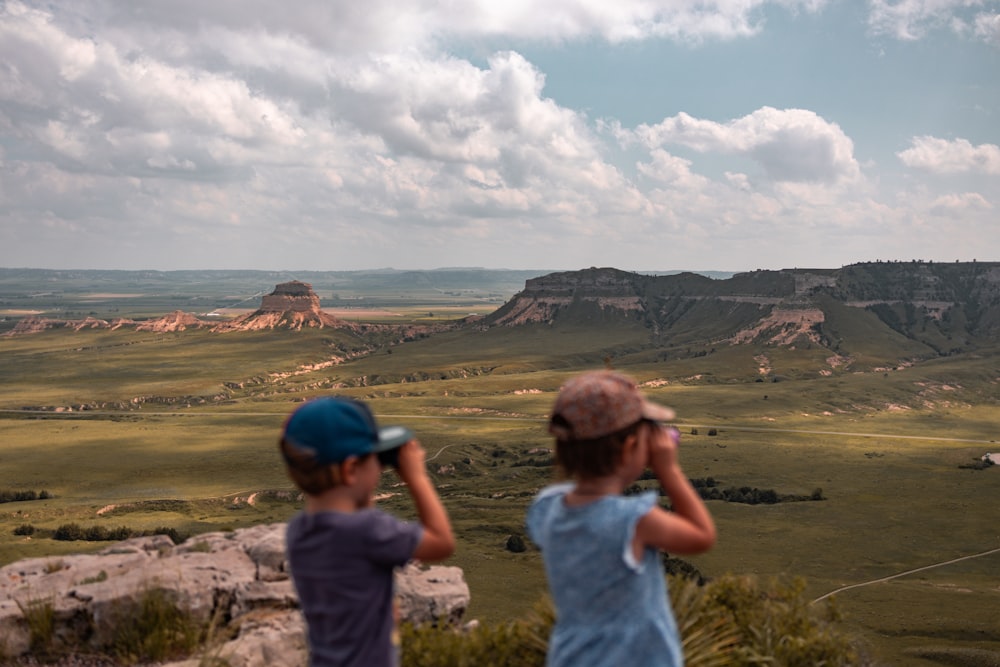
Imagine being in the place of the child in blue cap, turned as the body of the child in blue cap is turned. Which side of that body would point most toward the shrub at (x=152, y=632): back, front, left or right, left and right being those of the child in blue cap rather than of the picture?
left

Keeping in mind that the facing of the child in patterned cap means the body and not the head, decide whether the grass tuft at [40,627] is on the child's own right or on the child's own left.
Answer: on the child's own left

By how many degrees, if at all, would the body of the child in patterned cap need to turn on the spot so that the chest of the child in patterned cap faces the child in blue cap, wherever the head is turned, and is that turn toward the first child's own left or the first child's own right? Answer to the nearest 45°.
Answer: approximately 135° to the first child's own left

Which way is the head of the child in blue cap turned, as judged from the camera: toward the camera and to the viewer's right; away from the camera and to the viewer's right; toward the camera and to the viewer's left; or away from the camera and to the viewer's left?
away from the camera and to the viewer's right

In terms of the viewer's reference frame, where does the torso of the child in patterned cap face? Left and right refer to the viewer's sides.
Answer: facing away from the viewer and to the right of the viewer

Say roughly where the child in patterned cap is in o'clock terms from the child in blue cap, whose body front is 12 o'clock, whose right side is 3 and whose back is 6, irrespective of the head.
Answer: The child in patterned cap is roughly at 2 o'clock from the child in blue cap.

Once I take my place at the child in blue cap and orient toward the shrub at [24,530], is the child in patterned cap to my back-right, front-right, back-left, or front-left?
back-right

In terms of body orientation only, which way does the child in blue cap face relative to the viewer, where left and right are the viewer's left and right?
facing away from the viewer and to the right of the viewer
